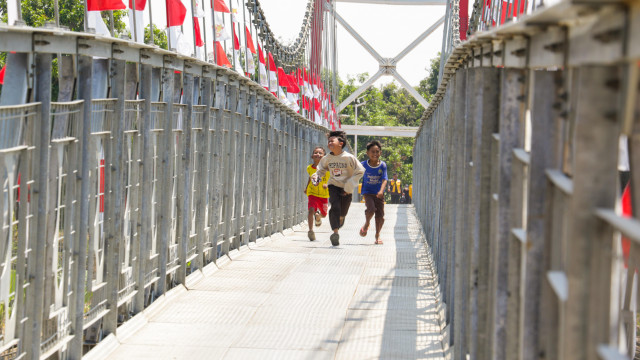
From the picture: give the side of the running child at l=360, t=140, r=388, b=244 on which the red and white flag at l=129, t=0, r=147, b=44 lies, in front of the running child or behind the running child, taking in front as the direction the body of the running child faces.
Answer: in front

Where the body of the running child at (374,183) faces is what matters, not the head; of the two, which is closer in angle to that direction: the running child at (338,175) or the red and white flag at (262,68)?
the running child

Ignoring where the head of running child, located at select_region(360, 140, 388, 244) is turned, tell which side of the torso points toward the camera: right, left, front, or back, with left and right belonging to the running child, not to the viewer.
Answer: front

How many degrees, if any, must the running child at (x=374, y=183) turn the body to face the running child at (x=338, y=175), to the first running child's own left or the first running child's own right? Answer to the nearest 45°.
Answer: approximately 45° to the first running child's own right

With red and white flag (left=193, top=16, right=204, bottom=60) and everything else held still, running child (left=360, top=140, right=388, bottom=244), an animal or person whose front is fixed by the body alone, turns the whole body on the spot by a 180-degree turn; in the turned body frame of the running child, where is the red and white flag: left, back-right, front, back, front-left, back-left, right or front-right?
back-left

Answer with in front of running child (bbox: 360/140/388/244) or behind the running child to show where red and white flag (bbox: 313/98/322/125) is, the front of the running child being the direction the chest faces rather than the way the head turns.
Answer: behind
